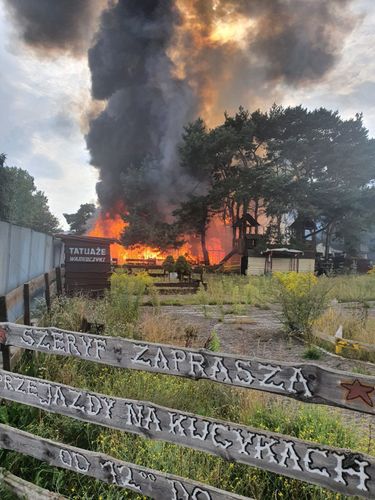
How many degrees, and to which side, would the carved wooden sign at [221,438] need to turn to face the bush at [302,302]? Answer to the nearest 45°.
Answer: approximately 135° to its right

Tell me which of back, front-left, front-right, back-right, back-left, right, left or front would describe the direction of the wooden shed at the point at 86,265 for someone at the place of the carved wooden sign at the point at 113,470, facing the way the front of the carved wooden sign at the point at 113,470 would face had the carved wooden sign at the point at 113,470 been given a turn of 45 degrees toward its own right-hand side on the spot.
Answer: right

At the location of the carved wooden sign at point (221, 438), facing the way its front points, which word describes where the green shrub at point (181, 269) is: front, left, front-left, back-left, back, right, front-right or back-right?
back-right

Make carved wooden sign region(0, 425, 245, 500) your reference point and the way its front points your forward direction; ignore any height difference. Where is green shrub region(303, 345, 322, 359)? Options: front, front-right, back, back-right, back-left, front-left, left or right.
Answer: back

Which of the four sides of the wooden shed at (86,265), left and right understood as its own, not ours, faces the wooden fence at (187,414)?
front

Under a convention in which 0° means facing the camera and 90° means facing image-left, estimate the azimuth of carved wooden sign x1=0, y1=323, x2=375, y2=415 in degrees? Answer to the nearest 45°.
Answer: approximately 45°

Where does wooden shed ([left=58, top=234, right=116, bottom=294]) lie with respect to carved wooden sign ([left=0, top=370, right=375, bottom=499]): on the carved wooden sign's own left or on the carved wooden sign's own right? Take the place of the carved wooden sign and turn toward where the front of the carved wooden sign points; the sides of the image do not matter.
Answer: on the carved wooden sign's own right

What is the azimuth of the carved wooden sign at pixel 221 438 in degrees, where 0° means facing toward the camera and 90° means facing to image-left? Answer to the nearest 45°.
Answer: approximately 45°

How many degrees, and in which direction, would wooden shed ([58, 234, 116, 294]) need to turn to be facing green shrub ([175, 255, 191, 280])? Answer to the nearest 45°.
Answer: approximately 135° to its left

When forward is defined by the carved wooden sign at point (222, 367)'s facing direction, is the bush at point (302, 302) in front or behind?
behind

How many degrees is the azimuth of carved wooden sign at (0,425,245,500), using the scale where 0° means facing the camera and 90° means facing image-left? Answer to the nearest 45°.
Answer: approximately 45°

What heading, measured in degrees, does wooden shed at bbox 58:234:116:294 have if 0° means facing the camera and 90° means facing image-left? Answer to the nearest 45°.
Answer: approximately 0°

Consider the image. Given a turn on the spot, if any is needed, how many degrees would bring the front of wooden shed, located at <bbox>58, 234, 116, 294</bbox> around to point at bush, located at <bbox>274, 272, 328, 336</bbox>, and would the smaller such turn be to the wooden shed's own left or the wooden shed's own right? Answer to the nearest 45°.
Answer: approximately 45° to the wooden shed's own left
